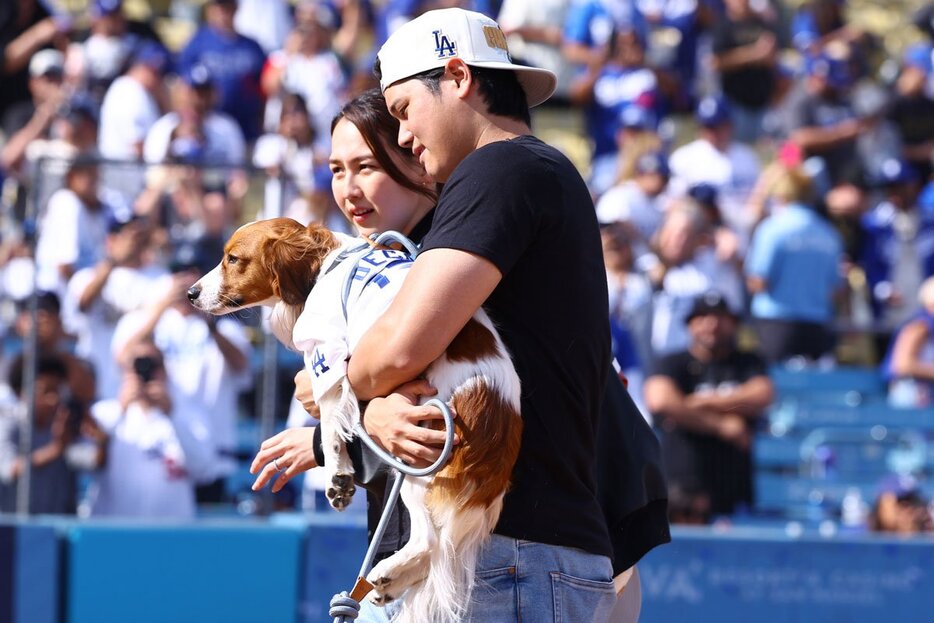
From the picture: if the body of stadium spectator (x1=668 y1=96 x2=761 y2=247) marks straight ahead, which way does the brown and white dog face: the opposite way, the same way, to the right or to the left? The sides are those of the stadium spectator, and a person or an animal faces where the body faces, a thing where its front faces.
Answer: to the right

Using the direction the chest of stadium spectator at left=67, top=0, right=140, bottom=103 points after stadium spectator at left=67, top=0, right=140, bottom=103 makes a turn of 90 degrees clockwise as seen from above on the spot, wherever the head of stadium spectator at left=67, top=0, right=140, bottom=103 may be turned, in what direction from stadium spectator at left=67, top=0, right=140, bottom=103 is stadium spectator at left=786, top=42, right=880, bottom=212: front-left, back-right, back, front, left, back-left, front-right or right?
back

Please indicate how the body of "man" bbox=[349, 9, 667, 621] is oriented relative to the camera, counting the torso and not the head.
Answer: to the viewer's left

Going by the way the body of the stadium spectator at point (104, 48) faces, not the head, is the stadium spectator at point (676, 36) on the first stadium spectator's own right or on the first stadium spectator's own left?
on the first stadium spectator's own left

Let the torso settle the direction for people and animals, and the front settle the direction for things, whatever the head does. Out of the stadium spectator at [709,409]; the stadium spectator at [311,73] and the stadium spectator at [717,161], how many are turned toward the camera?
3

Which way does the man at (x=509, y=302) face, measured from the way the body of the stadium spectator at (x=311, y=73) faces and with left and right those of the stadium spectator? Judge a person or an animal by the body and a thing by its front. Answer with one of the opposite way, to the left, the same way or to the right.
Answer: to the right

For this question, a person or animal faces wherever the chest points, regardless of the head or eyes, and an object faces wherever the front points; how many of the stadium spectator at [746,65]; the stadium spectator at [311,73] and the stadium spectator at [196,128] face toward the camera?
3

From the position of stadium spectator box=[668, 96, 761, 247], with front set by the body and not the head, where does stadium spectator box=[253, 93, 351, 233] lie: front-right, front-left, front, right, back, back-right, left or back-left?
front-right

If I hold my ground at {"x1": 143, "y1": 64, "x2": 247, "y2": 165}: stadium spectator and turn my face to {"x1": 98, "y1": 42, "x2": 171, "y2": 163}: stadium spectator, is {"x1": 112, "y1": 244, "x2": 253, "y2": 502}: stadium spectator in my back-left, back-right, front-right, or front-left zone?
back-left
